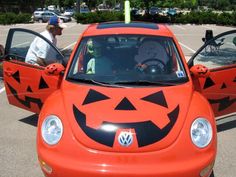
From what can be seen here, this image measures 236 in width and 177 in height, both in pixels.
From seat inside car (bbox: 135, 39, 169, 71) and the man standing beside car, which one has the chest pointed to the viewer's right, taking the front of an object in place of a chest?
the man standing beside car

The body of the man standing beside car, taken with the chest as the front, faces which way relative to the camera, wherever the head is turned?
to the viewer's right

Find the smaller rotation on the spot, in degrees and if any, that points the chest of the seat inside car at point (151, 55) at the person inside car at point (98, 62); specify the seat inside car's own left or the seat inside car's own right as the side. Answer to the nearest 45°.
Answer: approximately 90° to the seat inside car's own right

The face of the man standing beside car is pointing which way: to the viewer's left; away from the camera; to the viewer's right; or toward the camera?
to the viewer's right

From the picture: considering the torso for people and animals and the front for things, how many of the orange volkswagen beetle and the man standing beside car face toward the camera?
1

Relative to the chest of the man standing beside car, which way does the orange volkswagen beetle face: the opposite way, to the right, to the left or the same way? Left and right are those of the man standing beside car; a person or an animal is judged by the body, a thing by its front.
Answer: to the right

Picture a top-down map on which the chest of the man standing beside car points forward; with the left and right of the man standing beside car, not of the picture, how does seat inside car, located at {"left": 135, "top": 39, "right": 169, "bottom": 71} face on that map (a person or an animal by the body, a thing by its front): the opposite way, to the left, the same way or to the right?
to the right

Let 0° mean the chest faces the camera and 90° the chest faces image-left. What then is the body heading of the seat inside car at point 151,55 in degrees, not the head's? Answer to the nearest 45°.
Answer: approximately 0°

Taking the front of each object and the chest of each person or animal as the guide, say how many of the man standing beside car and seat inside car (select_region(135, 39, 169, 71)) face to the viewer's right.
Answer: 1

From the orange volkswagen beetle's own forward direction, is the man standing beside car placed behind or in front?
behind
